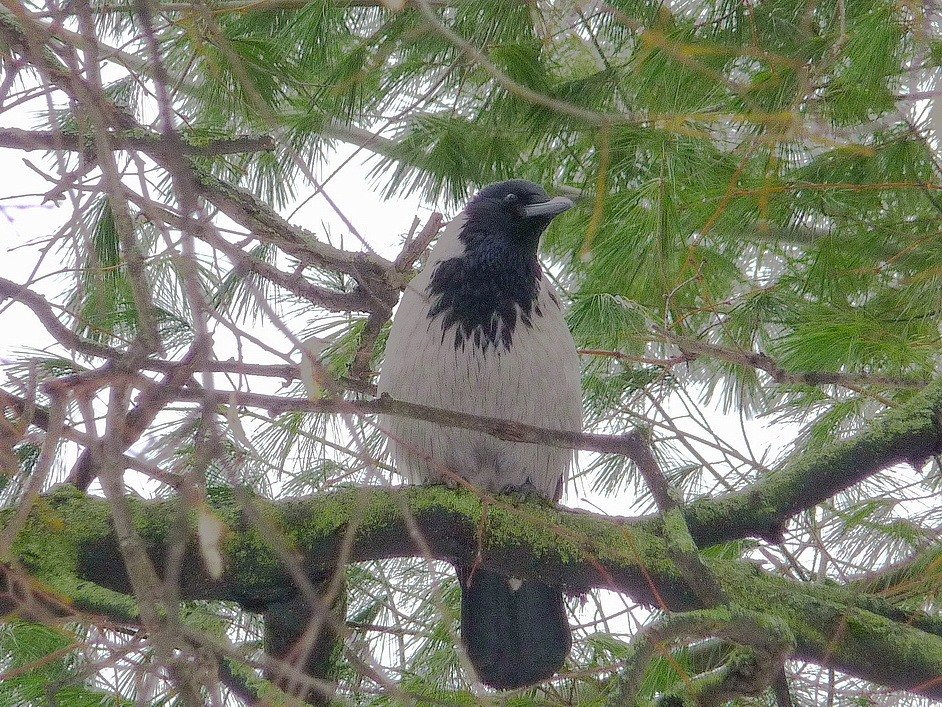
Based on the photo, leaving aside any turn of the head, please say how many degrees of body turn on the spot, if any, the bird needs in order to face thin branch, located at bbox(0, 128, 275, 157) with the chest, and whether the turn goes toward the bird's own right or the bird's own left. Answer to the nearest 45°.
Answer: approximately 45° to the bird's own right

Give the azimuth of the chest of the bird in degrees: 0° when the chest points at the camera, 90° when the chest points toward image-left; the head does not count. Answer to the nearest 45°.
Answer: approximately 0°
